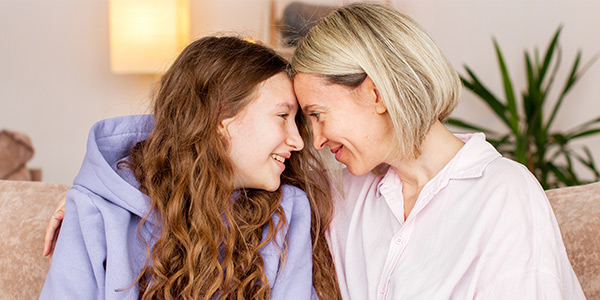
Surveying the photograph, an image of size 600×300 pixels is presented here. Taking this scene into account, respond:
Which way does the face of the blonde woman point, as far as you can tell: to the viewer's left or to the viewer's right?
to the viewer's left

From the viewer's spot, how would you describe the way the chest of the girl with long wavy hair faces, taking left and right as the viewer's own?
facing the viewer and to the right of the viewer

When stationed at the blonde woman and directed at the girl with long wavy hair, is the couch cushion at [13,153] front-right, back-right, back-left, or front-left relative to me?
front-right

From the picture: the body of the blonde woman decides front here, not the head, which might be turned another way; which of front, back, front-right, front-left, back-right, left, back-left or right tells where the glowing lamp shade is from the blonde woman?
right

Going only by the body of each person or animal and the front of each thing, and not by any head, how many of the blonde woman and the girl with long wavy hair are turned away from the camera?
0

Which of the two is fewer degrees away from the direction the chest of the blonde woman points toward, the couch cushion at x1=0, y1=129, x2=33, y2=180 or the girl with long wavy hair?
the girl with long wavy hair

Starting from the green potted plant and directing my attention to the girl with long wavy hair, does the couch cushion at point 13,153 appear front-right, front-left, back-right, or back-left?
front-right

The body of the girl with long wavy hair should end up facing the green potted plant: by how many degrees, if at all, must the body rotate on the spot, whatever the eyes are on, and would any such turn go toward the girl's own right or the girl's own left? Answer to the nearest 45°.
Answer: approximately 90° to the girl's own left

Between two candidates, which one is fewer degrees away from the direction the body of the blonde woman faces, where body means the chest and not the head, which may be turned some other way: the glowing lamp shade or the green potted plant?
the glowing lamp shade

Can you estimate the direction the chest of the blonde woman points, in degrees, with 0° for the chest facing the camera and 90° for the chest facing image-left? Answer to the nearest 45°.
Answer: approximately 45°

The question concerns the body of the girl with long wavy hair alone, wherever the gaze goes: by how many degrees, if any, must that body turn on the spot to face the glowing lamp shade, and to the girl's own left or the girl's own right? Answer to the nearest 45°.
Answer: approximately 135° to the girl's own left

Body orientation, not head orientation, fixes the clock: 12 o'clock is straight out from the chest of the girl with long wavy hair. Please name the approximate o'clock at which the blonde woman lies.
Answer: The blonde woman is roughly at 11 o'clock from the girl with long wavy hair.

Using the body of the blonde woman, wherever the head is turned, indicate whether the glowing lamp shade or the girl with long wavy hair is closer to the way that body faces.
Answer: the girl with long wavy hair
